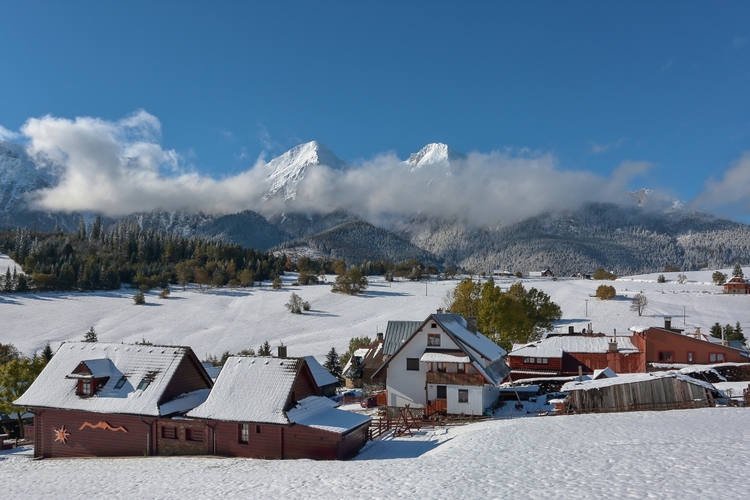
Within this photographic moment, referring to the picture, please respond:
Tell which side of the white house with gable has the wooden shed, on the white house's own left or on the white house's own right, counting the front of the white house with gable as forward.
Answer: on the white house's own left

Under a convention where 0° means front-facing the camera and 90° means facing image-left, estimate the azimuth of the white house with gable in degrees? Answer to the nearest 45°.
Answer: approximately 0°

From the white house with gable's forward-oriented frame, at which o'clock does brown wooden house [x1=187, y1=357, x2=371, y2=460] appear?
The brown wooden house is roughly at 1 o'clock from the white house with gable.

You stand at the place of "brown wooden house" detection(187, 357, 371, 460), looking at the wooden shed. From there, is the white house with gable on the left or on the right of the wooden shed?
left

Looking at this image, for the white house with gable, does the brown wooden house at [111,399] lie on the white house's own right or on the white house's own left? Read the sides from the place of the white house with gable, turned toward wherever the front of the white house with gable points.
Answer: on the white house's own right
